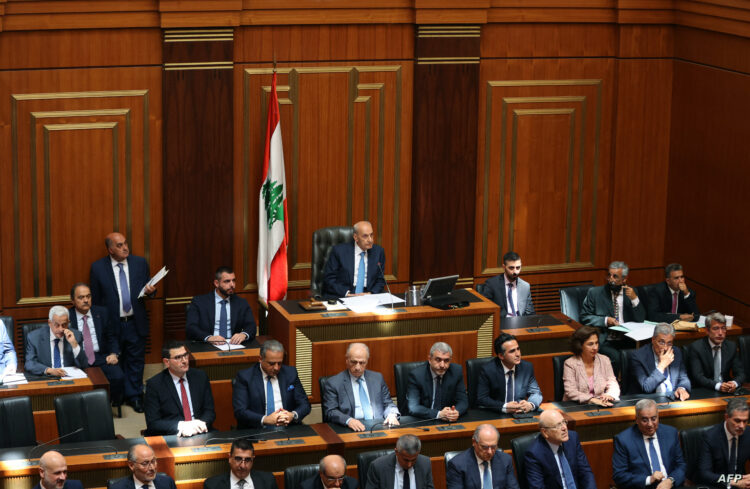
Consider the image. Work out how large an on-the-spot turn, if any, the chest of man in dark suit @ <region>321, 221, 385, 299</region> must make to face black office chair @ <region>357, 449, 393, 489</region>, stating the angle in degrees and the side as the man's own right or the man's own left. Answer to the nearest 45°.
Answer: approximately 45° to the man's own right

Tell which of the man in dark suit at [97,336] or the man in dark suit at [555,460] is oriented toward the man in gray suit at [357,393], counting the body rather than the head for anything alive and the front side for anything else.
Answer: the man in dark suit at [97,336]

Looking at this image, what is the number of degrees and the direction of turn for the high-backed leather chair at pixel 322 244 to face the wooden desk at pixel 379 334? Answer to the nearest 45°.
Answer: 0° — it already faces it

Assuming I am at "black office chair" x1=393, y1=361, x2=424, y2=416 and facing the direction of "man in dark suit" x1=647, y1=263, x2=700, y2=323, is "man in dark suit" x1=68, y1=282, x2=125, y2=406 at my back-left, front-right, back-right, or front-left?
back-left

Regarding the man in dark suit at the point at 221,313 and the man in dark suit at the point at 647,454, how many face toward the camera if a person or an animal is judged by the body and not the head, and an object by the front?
2

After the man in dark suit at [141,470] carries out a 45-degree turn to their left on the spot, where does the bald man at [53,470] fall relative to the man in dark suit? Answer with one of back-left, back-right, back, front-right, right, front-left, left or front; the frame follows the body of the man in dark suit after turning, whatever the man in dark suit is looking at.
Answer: back
